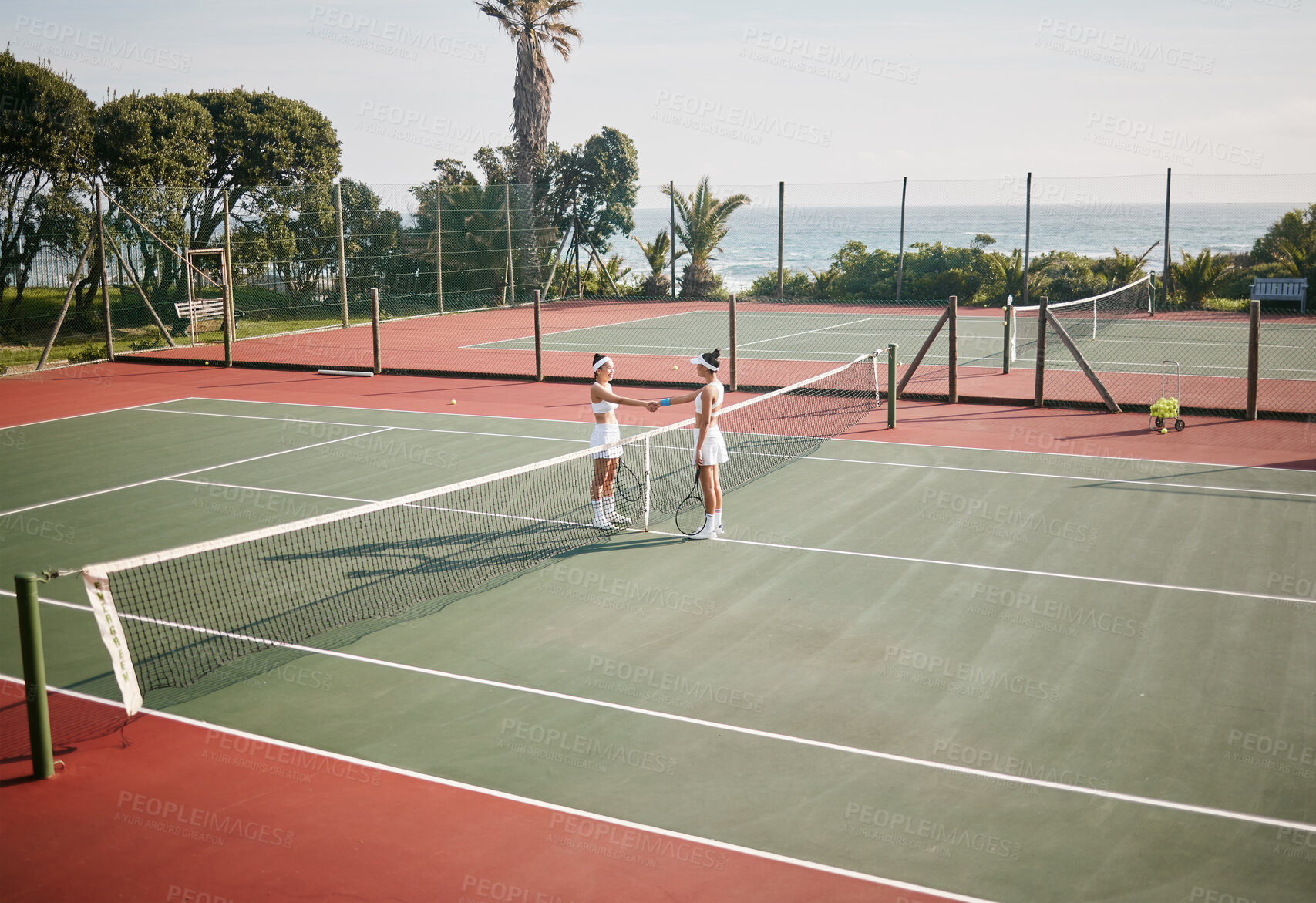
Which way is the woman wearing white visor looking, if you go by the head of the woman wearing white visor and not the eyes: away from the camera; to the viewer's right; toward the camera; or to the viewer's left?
to the viewer's left

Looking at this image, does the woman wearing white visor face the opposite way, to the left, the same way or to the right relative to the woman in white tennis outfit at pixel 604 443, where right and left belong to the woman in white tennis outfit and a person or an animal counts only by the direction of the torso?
the opposite way

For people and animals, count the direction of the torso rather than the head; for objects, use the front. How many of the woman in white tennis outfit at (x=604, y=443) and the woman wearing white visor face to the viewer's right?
1

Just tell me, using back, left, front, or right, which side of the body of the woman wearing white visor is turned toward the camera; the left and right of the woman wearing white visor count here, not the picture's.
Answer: left

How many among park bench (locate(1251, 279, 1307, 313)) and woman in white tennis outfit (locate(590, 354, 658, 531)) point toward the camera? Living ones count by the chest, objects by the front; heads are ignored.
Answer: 1

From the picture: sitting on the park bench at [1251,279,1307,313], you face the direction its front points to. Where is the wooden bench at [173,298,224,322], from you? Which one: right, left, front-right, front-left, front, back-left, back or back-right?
front-right

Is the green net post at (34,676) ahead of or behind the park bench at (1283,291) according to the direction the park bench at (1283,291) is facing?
ahead

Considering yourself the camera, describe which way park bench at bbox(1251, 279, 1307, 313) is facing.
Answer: facing the viewer

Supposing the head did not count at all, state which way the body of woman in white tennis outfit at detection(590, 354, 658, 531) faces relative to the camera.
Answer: to the viewer's right

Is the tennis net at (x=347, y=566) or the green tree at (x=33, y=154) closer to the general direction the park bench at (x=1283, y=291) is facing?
the tennis net

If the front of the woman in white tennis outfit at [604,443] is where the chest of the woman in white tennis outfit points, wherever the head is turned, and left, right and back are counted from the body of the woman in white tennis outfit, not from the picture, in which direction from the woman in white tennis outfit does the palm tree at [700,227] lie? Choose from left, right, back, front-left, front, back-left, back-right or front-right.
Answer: left

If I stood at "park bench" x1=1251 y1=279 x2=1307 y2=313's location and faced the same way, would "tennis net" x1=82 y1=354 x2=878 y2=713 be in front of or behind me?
in front
